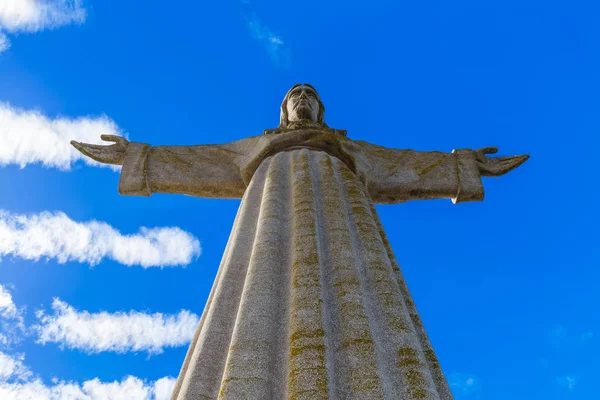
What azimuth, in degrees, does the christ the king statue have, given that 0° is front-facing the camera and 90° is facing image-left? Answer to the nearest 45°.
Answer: approximately 0°
